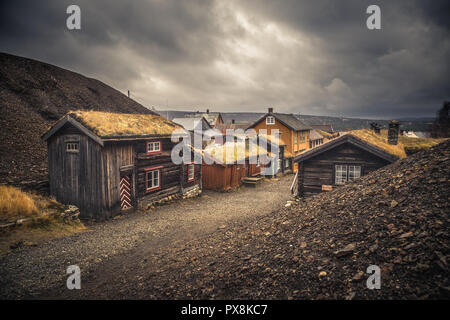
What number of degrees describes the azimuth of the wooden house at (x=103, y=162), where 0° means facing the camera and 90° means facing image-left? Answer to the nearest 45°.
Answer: approximately 315°

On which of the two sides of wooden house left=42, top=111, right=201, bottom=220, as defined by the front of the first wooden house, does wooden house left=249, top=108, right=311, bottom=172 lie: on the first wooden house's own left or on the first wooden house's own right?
on the first wooden house's own left

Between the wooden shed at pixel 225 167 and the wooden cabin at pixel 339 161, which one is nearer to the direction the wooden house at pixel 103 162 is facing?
the wooden cabin

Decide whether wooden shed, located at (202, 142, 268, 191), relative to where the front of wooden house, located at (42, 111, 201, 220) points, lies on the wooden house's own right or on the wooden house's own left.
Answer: on the wooden house's own left
